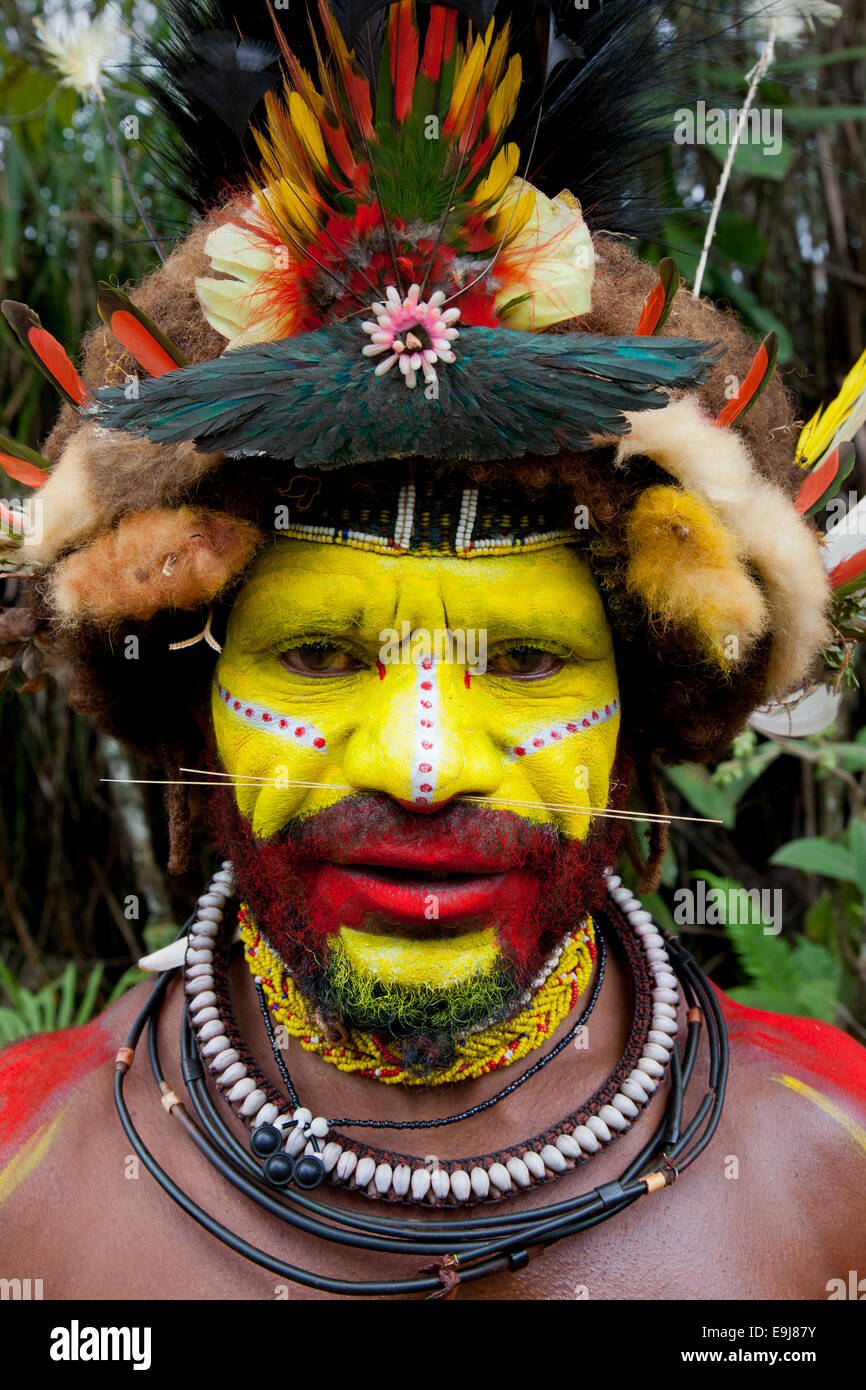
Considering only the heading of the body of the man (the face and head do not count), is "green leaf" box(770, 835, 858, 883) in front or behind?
behind

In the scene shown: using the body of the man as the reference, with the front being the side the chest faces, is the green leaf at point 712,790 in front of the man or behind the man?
behind

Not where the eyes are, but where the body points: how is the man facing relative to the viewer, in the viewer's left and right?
facing the viewer
